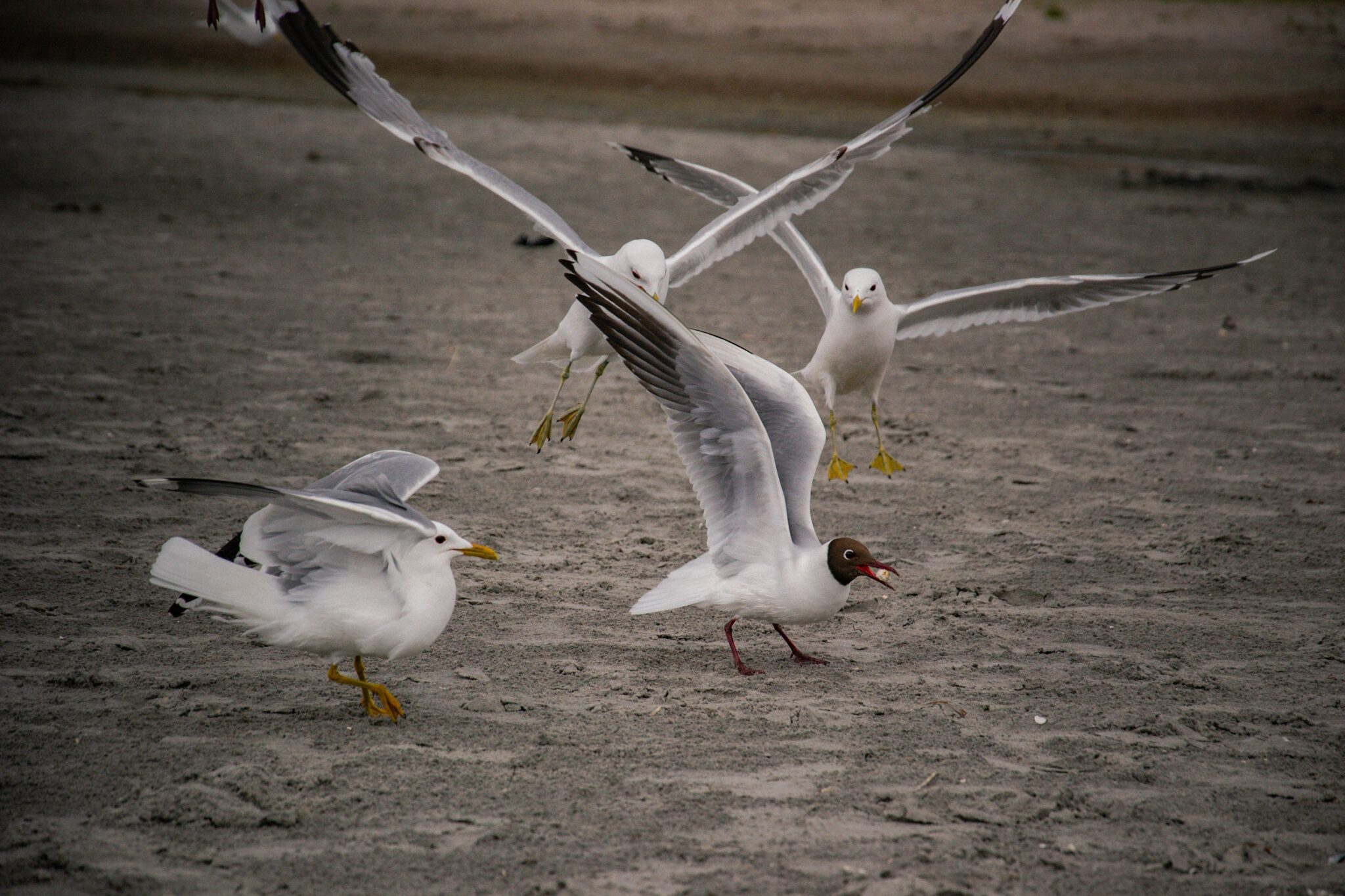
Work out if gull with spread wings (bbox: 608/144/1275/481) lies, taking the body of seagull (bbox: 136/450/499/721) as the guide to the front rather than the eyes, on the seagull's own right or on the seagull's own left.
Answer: on the seagull's own left

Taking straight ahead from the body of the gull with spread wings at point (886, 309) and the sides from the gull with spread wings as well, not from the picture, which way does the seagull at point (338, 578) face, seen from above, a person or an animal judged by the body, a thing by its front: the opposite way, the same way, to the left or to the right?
to the left

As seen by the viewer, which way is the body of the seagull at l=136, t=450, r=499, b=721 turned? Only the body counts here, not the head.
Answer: to the viewer's right

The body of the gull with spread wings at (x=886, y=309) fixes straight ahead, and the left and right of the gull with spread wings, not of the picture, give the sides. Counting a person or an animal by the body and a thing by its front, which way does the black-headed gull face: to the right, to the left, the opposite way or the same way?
to the left

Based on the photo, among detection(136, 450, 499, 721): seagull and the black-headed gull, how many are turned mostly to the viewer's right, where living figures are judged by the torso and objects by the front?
2

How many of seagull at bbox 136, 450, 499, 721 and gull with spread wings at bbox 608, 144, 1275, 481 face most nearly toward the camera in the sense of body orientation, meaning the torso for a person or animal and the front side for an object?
1

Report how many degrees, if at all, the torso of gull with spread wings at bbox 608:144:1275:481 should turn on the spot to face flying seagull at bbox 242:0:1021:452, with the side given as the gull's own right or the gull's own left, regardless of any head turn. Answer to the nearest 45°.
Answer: approximately 90° to the gull's own right

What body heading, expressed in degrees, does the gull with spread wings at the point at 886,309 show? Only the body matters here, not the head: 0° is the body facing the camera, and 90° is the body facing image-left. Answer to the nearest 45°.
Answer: approximately 0°

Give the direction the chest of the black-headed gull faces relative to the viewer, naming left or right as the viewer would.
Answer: facing to the right of the viewer

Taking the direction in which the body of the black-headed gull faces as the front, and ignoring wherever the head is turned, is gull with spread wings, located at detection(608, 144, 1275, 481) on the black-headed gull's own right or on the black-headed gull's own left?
on the black-headed gull's own left

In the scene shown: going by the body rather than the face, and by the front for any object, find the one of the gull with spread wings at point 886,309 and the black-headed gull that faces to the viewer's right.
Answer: the black-headed gull
